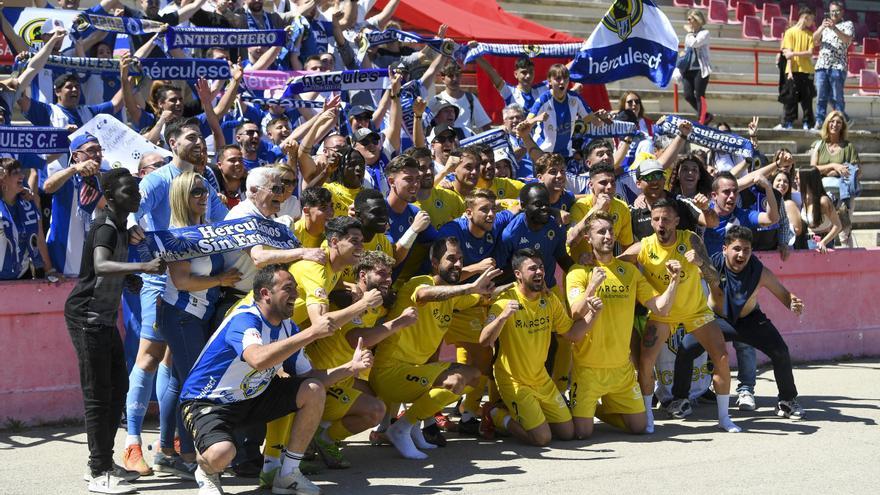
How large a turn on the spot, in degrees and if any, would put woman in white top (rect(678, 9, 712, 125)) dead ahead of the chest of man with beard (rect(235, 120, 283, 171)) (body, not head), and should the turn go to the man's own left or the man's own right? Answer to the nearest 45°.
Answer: approximately 90° to the man's own left

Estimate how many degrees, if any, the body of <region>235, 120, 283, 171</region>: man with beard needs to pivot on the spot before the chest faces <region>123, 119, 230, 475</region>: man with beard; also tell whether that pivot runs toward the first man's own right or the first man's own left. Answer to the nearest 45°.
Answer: approximately 45° to the first man's own right

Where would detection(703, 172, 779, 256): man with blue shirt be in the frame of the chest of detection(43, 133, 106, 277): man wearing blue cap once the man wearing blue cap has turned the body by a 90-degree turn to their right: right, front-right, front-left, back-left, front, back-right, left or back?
back-left

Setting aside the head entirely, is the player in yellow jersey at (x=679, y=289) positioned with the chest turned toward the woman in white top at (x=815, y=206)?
no

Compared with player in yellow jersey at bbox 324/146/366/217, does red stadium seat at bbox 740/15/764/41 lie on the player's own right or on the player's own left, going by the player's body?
on the player's own left

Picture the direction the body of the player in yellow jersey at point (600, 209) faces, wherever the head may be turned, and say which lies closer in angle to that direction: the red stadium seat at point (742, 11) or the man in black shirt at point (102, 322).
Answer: the man in black shirt

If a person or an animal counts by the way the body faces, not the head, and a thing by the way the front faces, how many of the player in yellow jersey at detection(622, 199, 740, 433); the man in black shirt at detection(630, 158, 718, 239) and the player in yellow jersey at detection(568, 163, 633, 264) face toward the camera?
3

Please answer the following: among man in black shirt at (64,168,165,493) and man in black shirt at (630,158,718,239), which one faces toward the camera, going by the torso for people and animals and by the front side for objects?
man in black shirt at (630,158,718,239)

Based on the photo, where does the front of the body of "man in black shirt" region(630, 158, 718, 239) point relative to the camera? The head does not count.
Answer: toward the camera

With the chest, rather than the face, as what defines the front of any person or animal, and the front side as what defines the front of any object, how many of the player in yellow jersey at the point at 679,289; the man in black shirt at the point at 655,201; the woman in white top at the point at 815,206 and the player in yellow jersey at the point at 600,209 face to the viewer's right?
0

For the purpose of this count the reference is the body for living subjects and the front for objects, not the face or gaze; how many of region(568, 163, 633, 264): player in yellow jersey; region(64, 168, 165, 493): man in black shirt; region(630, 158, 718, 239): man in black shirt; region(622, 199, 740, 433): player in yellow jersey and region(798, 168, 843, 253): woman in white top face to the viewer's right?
1

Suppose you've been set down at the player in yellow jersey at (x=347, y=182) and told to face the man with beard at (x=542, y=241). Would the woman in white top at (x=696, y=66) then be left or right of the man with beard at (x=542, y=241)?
left

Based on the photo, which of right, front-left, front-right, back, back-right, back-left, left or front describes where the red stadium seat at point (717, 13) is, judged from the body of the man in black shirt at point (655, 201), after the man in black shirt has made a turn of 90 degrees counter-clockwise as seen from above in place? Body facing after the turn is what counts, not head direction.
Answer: left

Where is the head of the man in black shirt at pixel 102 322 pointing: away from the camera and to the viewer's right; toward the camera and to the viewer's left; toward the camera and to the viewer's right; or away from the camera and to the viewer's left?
toward the camera and to the viewer's right

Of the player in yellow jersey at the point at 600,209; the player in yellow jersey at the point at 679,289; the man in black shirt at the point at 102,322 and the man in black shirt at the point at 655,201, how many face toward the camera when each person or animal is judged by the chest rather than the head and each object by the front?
3

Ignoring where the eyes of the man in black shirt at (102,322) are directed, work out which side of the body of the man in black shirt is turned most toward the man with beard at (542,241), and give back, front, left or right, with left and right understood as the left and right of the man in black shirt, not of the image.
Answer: front

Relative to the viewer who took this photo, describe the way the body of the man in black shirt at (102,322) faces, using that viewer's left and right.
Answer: facing to the right of the viewer

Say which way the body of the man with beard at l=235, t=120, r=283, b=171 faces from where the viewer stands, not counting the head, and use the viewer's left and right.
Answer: facing the viewer and to the right of the viewer
